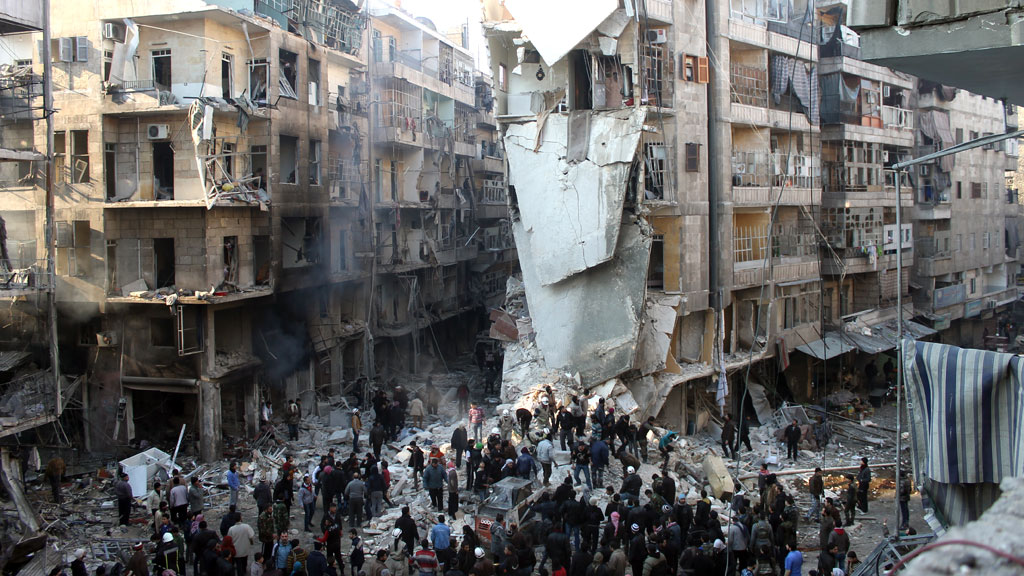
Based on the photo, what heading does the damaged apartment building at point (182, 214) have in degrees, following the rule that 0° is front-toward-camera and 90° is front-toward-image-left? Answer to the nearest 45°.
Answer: approximately 315°
